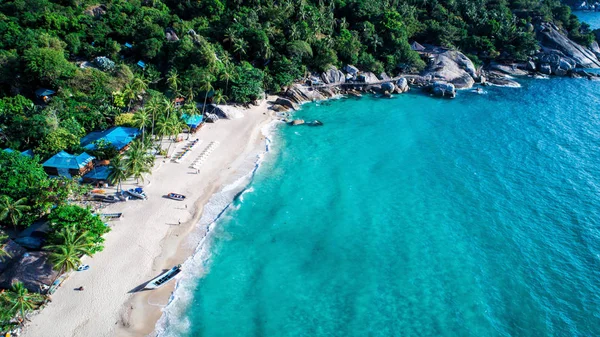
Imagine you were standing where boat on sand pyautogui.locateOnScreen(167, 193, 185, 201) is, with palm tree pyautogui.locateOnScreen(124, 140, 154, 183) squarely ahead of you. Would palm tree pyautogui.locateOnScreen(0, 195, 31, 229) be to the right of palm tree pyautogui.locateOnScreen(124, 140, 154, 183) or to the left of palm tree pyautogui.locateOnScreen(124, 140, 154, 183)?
left

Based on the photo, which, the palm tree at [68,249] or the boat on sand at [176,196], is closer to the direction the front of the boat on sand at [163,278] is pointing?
the palm tree

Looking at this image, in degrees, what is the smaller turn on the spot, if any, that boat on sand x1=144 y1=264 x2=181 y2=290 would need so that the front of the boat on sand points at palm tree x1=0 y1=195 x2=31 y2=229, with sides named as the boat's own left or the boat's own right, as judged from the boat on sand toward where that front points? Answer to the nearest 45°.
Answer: approximately 90° to the boat's own right

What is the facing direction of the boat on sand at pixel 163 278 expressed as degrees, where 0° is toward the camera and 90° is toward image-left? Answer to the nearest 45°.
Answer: approximately 45°

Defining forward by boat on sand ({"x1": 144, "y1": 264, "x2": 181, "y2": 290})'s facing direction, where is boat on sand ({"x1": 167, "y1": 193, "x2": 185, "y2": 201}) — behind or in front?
behind

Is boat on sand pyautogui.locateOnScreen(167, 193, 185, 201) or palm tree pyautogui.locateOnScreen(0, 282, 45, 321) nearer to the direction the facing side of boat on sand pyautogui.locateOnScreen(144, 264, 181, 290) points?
the palm tree

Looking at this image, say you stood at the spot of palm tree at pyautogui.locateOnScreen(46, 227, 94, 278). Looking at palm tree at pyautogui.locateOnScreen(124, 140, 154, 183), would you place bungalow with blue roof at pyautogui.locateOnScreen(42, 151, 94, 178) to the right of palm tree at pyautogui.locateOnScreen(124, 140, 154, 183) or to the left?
left

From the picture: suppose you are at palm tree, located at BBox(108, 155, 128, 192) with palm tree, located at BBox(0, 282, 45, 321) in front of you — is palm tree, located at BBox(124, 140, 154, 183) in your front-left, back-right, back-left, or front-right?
back-left

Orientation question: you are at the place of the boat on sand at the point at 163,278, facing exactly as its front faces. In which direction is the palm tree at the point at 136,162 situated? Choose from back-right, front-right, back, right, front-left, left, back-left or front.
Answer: back-right
